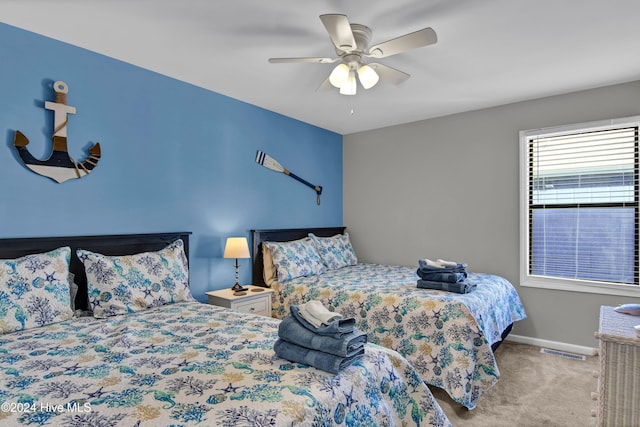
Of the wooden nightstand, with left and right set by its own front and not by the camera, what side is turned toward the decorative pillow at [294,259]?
left

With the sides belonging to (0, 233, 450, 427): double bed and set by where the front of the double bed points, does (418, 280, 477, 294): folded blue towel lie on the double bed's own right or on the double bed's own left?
on the double bed's own left

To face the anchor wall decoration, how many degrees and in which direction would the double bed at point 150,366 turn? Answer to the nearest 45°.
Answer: approximately 180°

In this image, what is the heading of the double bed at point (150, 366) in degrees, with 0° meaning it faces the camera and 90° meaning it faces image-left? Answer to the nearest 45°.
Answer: approximately 315°

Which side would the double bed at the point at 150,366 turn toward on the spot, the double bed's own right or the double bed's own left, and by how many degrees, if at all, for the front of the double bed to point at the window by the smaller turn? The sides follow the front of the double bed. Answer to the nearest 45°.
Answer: approximately 45° to the double bed's own left

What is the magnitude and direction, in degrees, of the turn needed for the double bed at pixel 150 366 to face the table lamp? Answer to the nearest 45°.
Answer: approximately 135° to its left

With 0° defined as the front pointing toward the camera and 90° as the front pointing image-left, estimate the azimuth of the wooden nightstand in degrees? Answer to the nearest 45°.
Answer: approximately 315°

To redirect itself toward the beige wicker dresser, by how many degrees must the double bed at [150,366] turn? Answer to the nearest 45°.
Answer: approximately 45° to its left
